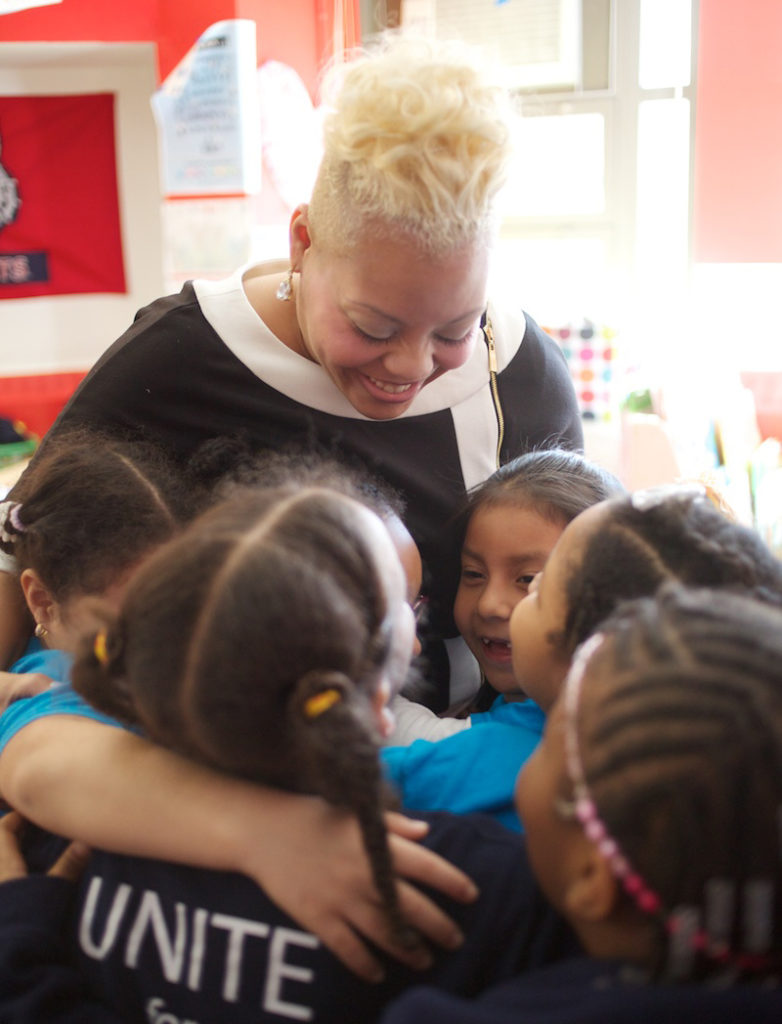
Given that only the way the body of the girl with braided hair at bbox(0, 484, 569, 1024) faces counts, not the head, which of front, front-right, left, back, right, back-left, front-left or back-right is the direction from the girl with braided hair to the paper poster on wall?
front-left

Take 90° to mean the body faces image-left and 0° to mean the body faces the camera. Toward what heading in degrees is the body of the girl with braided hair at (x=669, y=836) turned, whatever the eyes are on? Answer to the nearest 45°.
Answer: approximately 135°

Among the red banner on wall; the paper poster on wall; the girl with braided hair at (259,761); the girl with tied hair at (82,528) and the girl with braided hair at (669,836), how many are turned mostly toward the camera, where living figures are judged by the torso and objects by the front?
2

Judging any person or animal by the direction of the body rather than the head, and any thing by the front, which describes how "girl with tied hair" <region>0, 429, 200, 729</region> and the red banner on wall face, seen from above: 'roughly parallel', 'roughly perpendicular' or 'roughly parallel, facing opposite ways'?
roughly perpendicular

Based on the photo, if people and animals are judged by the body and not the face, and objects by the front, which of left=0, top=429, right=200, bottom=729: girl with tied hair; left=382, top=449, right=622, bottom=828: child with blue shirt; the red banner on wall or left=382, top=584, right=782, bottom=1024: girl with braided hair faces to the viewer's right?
left=0, top=429, right=200, bottom=729: girl with tied hair

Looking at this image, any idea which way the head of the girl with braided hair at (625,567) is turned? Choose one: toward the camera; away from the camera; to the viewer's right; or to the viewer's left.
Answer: to the viewer's left

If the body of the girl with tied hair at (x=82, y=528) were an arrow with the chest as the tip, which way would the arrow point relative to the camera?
to the viewer's right

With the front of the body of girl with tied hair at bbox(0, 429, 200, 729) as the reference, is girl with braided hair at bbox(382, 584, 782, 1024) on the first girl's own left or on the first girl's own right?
on the first girl's own right

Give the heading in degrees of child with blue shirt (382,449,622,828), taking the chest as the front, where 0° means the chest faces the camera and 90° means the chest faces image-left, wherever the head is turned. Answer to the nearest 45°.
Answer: approximately 45°
